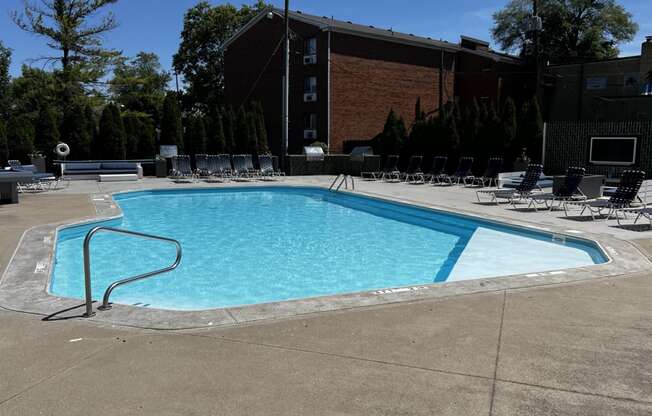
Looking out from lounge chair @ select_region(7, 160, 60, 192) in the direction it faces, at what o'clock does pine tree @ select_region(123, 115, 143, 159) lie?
The pine tree is roughly at 10 o'clock from the lounge chair.

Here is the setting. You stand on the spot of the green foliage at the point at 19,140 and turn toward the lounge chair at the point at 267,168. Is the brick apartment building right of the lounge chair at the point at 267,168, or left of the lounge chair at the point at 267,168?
left

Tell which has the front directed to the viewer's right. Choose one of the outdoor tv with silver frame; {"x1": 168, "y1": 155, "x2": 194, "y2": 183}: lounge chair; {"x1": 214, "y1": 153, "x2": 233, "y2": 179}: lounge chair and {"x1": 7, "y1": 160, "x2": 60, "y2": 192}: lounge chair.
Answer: {"x1": 7, "y1": 160, "x2": 60, "y2": 192}: lounge chair

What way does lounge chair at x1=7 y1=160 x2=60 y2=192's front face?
to the viewer's right

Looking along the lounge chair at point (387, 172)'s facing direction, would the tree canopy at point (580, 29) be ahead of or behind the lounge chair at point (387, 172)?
behind

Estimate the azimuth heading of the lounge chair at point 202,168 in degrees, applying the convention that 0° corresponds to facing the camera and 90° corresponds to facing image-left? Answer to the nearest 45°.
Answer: approximately 0°

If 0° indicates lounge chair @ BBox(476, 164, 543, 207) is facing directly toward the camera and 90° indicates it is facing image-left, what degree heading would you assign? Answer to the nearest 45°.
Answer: approximately 90°

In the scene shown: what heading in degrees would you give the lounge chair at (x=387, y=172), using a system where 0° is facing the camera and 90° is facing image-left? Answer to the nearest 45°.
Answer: approximately 45°

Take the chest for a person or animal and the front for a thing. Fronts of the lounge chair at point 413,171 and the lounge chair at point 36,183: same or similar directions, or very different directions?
very different directions

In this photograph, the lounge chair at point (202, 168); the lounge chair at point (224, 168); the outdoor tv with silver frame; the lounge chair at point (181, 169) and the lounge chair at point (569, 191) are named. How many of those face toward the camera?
4

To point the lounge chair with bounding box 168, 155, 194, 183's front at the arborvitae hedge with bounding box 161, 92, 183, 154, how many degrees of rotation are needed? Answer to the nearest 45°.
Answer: approximately 180°

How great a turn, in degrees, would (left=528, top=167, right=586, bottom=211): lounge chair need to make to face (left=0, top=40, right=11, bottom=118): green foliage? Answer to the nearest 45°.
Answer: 0° — it already faces it
